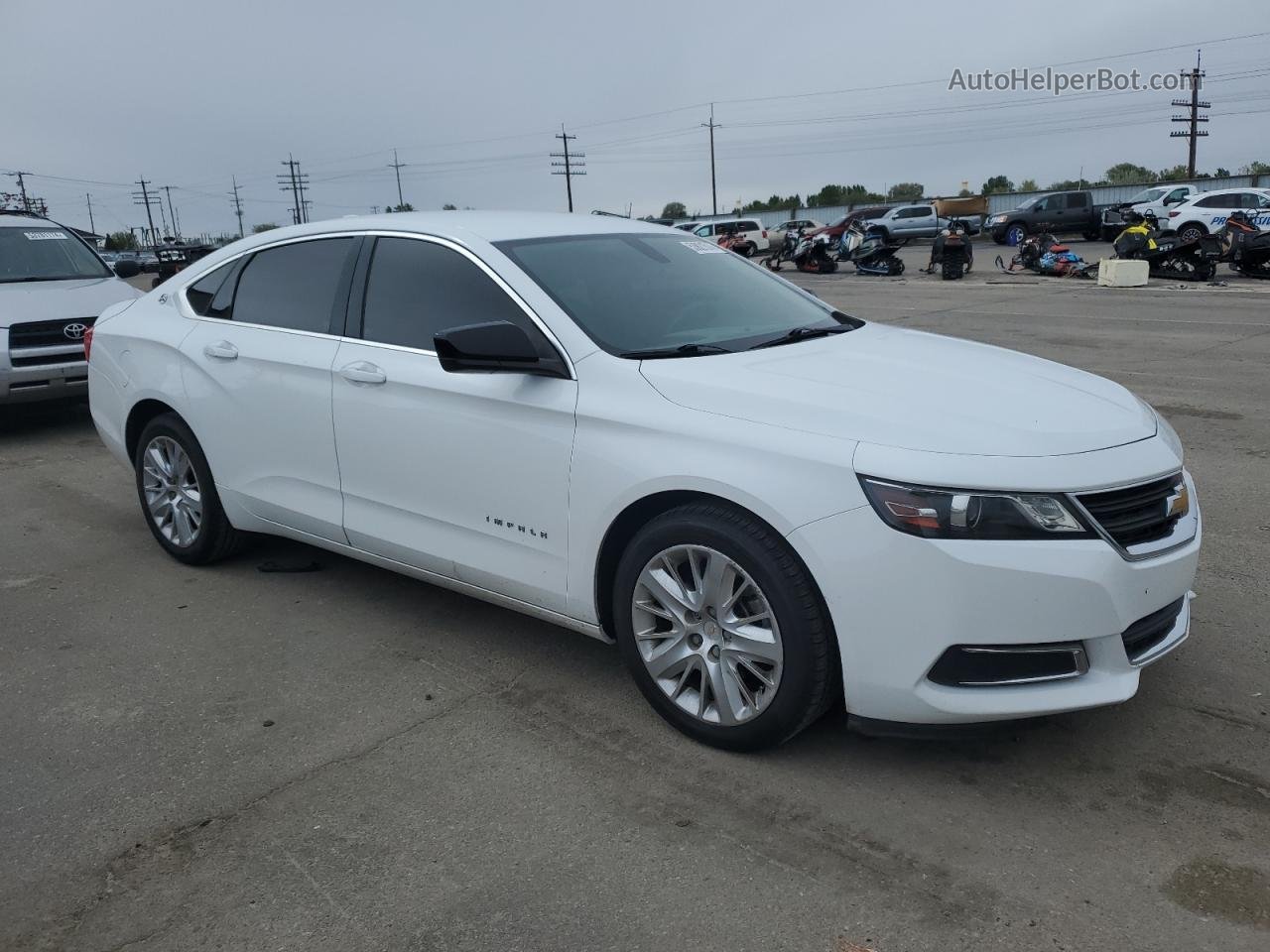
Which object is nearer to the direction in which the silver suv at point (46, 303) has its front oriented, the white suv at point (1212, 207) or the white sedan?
the white sedan

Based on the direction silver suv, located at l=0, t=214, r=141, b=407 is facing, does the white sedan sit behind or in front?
in front

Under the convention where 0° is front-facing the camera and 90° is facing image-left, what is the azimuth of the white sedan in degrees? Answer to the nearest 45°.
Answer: approximately 315°

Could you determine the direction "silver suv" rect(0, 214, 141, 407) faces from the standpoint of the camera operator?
facing the viewer and to the right of the viewer

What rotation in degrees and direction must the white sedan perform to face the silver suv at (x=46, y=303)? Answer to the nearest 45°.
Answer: approximately 180°

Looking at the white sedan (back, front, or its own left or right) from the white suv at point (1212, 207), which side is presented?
left

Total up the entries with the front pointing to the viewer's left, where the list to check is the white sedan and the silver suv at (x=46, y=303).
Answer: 0
